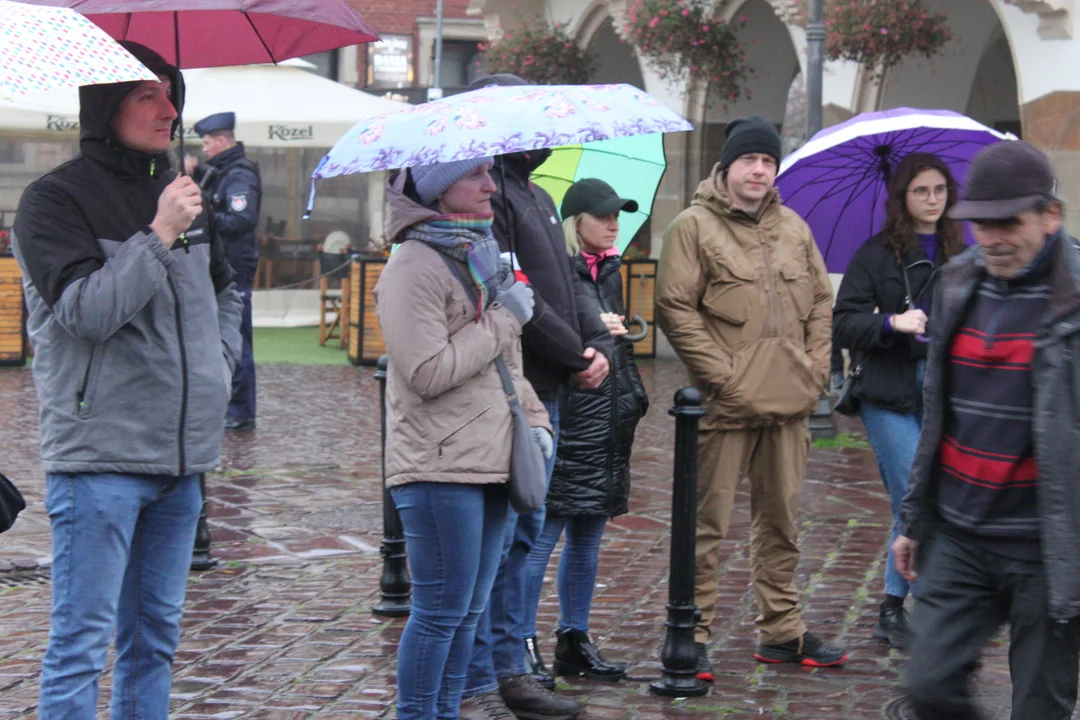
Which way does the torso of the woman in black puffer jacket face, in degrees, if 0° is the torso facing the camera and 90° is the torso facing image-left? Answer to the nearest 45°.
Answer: approximately 315°

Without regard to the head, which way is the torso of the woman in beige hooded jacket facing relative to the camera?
to the viewer's right

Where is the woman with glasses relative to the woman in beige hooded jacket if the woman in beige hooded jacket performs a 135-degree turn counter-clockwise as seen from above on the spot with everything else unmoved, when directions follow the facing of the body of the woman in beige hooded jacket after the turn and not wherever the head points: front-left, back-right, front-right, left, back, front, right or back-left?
right

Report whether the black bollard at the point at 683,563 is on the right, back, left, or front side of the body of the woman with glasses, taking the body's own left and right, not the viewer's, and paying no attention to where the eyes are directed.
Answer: right

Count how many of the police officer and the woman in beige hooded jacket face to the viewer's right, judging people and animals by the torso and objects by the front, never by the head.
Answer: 1

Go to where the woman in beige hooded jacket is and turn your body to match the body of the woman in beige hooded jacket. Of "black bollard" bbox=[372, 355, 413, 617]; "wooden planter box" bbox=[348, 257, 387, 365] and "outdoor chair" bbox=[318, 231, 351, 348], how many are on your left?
3

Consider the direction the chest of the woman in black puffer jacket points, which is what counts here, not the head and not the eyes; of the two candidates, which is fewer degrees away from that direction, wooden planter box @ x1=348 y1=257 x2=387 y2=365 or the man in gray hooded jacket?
the man in gray hooded jacket

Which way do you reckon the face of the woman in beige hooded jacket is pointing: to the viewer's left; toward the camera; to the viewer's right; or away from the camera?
to the viewer's right

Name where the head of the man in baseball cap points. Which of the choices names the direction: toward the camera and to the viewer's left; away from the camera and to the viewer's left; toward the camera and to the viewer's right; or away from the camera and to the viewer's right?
toward the camera and to the viewer's left
